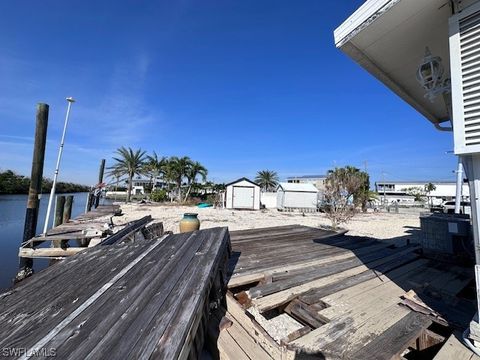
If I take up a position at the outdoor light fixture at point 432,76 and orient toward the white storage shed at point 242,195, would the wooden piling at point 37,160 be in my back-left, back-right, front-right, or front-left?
front-left

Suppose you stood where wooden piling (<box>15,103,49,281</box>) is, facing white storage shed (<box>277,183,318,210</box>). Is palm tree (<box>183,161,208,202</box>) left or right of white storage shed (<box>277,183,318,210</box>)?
left

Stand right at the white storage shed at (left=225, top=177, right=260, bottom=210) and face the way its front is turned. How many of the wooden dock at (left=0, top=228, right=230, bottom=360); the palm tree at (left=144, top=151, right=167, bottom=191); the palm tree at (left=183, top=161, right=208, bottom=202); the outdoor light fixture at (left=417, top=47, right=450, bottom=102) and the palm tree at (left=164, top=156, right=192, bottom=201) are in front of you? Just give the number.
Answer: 2

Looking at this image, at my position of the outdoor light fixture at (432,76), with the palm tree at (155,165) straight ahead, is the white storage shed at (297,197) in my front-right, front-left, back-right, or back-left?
front-right

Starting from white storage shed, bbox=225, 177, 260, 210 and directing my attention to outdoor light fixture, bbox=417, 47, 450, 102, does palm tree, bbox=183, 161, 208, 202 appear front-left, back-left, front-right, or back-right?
back-right

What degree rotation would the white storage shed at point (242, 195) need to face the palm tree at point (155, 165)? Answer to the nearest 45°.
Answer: approximately 135° to its right

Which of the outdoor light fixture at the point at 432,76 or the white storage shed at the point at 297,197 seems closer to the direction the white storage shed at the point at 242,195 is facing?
the outdoor light fixture

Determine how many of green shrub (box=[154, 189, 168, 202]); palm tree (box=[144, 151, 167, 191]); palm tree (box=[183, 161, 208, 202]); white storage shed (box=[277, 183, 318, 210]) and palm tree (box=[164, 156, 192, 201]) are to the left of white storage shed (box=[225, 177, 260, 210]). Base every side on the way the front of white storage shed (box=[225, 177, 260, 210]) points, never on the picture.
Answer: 1

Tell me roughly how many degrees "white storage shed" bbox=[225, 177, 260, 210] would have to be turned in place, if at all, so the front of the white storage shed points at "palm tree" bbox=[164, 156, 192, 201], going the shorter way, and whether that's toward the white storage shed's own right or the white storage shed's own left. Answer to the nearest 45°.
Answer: approximately 135° to the white storage shed's own right

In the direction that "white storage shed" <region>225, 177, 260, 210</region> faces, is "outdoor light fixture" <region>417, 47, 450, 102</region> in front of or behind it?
in front

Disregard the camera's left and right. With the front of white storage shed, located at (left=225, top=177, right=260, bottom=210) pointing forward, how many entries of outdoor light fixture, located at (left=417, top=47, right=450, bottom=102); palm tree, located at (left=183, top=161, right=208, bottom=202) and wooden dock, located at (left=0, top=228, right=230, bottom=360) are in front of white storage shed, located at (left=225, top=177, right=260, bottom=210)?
2

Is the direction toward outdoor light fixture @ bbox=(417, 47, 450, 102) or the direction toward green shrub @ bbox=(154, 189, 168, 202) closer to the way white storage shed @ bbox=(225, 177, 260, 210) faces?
the outdoor light fixture

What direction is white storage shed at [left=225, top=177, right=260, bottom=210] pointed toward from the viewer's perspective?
toward the camera

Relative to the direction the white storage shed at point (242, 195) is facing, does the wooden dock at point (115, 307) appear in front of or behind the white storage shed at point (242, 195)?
in front
